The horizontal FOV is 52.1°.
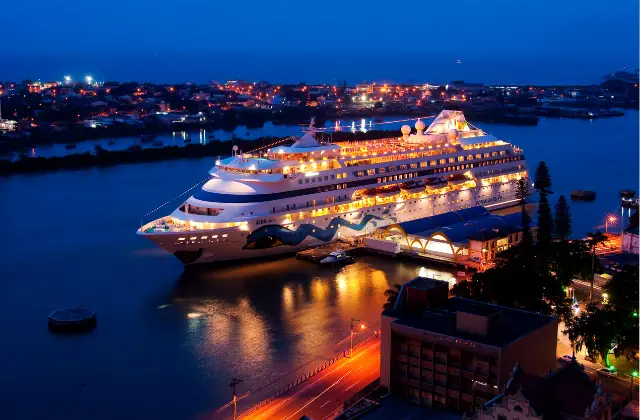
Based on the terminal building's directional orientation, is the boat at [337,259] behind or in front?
in front

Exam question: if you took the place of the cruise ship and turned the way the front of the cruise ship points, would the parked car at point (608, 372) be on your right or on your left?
on your left

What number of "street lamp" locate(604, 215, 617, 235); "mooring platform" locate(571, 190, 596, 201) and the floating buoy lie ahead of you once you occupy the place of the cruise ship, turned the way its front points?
1

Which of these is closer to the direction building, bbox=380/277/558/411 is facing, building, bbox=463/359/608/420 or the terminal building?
the building

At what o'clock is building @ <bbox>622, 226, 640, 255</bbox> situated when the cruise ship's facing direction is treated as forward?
The building is roughly at 8 o'clock from the cruise ship.

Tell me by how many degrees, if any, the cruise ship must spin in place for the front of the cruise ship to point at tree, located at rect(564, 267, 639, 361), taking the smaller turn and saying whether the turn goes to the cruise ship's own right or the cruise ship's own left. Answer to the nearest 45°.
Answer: approximately 90° to the cruise ship's own left

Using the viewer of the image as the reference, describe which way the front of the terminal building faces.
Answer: facing the viewer and to the left of the viewer

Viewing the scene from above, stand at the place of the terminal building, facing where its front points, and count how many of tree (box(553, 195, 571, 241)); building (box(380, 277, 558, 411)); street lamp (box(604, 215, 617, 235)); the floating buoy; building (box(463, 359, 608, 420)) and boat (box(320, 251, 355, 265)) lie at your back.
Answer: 2
